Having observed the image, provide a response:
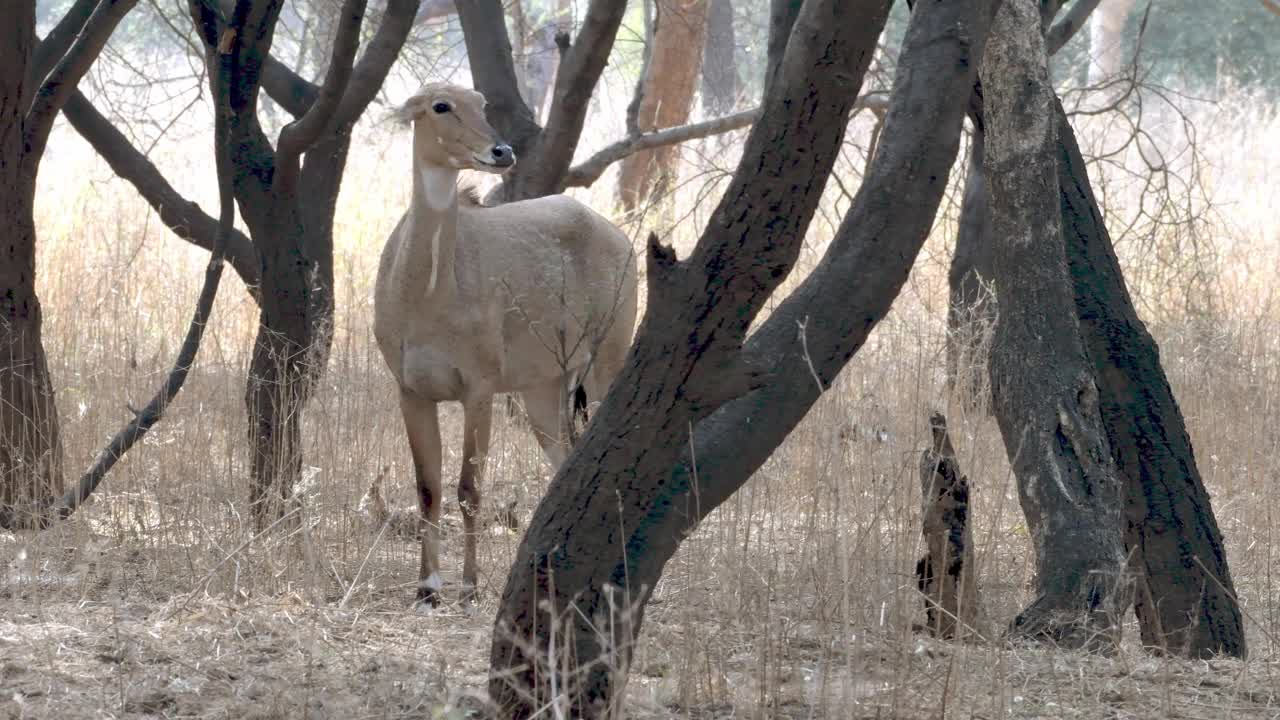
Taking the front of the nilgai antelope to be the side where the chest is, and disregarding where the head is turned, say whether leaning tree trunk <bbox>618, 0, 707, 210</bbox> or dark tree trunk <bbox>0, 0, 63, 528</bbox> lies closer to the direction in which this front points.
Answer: the dark tree trunk

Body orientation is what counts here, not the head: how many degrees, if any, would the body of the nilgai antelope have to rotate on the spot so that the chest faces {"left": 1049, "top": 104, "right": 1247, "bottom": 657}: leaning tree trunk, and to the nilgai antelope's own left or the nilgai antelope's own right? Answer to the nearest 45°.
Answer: approximately 90° to the nilgai antelope's own left

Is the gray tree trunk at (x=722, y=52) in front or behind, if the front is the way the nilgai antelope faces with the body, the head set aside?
behind

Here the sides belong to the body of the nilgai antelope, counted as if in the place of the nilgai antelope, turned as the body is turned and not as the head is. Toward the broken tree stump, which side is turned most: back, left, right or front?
left

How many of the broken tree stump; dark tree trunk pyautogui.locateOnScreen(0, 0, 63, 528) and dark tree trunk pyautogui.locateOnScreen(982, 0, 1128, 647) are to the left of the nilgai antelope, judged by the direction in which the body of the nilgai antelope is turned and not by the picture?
2

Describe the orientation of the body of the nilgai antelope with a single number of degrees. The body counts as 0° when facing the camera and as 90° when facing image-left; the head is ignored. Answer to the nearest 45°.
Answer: approximately 45°

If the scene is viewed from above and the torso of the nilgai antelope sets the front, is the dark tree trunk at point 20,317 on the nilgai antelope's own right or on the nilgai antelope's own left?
on the nilgai antelope's own right

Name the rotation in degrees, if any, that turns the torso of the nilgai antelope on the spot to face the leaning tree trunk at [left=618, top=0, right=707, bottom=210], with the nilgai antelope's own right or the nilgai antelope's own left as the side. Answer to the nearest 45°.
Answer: approximately 135° to the nilgai antelope's own right

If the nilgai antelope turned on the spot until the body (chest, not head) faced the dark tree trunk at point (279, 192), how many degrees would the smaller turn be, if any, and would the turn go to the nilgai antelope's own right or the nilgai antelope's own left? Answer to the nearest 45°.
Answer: approximately 45° to the nilgai antelope's own right
